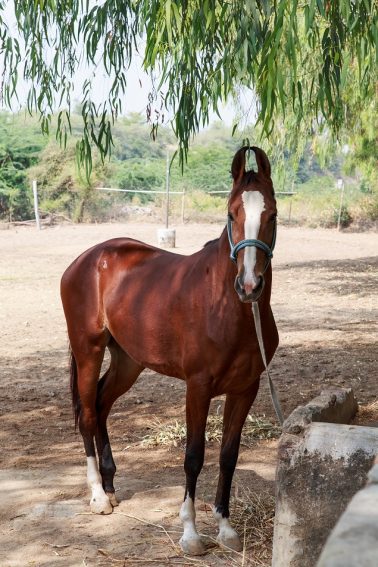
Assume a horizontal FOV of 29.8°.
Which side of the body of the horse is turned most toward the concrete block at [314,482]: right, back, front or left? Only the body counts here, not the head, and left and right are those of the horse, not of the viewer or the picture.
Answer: front

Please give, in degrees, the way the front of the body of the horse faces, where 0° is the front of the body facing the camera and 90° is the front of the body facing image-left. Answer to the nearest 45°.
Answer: approximately 315°

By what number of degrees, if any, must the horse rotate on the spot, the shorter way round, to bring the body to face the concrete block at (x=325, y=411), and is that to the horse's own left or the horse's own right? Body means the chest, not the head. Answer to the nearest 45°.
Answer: approximately 45° to the horse's own left

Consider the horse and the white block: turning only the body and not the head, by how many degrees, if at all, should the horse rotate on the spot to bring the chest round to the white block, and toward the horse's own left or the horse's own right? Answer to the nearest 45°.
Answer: approximately 135° to the horse's own left

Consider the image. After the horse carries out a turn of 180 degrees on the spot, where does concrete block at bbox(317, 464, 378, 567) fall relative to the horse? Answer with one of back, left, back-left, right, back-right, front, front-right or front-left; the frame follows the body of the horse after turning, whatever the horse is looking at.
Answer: back-left
